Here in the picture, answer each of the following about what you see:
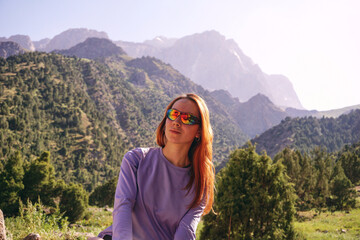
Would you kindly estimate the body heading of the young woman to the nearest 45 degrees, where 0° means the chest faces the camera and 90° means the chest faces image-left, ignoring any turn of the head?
approximately 0°

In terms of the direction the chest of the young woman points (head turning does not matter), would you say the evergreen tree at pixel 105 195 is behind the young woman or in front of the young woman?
behind
